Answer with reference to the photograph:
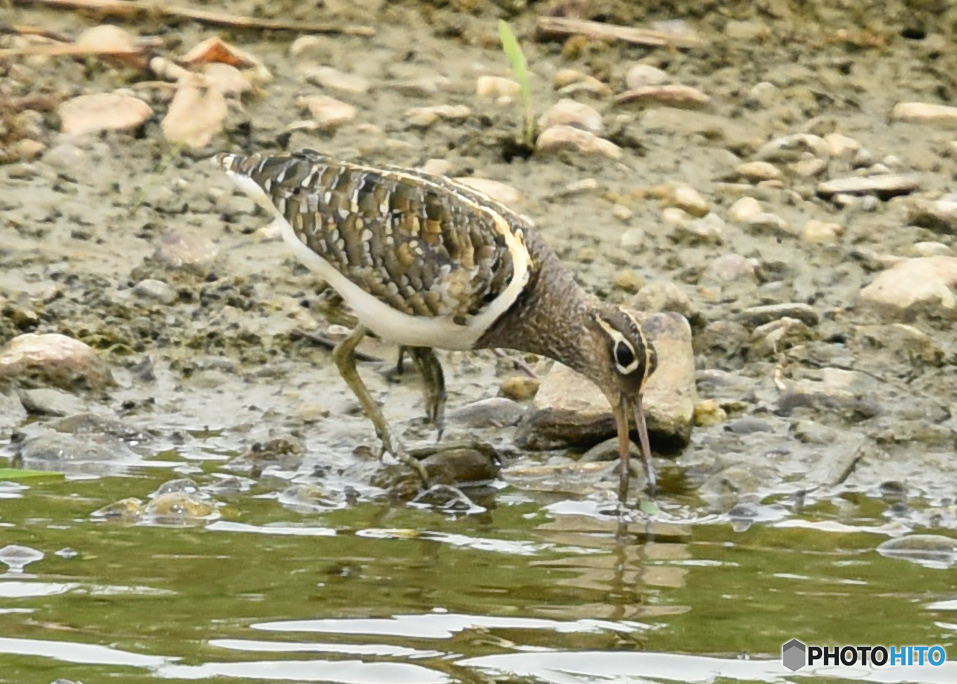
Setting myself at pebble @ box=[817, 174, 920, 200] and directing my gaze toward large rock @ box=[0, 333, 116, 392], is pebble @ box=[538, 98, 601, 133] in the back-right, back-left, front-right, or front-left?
front-right

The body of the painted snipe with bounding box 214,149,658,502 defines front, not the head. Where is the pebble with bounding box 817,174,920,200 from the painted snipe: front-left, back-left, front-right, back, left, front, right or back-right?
front-left

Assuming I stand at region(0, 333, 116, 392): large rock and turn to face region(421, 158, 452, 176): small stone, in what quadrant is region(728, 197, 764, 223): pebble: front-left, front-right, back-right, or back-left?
front-right

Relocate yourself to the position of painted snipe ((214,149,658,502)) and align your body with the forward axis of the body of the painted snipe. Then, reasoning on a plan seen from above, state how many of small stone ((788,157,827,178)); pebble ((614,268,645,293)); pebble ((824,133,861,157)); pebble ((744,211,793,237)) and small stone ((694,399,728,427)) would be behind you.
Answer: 0

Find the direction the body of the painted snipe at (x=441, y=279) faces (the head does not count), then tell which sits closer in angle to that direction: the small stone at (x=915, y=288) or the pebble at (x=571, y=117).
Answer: the small stone

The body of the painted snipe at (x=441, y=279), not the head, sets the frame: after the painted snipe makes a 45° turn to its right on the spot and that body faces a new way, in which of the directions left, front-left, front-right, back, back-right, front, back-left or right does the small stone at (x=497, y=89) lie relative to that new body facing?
back-left

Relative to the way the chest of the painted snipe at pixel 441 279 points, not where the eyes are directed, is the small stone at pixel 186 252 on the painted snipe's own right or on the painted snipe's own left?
on the painted snipe's own left

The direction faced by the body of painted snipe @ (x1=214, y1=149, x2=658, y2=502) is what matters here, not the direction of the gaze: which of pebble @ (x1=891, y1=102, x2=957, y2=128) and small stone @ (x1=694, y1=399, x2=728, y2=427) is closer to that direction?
the small stone

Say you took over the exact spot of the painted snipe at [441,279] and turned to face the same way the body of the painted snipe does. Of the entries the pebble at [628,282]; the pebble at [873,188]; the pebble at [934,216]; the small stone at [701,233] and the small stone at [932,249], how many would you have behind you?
0

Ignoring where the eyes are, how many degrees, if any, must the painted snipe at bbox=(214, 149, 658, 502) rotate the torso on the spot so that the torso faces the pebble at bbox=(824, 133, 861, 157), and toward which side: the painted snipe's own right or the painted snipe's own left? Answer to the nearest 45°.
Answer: approximately 45° to the painted snipe's own left

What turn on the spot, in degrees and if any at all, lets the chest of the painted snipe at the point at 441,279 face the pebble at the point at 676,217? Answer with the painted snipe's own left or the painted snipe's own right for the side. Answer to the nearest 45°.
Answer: approximately 45° to the painted snipe's own left

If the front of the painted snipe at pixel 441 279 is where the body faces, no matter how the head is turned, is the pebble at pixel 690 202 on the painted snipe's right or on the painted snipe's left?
on the painted snipe's left

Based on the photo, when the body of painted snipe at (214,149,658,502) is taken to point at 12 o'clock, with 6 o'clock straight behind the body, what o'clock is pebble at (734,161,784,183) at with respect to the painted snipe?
The pebble is roughly at 10 o'clock from the painted snipe.

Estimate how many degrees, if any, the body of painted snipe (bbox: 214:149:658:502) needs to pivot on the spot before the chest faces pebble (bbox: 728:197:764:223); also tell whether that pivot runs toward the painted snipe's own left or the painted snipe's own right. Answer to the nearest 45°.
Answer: approximately 45° to the painted snipe's own left

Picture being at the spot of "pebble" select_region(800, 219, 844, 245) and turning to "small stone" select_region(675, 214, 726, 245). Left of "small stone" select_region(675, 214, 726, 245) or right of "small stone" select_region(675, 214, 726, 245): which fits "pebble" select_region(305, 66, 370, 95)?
right

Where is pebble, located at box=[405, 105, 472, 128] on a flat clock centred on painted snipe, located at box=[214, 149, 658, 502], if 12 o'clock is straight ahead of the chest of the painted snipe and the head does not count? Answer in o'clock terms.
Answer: The pebble is roughly at 9 o'clock from the painted snipe.

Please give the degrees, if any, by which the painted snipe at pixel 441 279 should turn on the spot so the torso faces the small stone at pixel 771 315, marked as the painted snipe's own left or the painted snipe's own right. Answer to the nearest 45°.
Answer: approximately 45° to the painted snipe's own left

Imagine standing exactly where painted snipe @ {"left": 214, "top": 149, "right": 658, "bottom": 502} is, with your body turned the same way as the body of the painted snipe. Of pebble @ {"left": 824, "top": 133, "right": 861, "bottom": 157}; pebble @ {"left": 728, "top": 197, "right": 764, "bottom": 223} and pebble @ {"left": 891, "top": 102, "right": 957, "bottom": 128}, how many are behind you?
0

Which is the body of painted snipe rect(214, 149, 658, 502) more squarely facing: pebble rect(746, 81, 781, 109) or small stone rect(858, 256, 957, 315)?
the small stone

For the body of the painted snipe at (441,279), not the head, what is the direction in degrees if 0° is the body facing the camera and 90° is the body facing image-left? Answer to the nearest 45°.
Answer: approximately 270°
